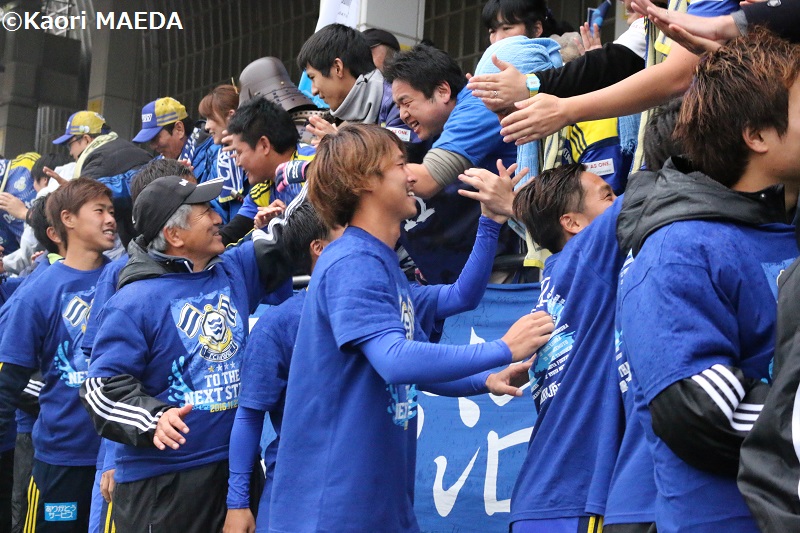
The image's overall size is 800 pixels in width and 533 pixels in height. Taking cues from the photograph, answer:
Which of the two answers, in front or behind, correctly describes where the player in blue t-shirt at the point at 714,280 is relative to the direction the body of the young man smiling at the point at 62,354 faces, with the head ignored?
in front

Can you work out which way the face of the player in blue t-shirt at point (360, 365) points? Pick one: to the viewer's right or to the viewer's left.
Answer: to the viewer's right

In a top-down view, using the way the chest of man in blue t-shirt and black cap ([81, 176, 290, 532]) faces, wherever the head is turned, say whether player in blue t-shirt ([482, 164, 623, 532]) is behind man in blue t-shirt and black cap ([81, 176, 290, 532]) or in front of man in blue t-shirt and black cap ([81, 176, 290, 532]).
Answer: in front

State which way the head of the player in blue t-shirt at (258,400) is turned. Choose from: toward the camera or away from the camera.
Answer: away from the camera

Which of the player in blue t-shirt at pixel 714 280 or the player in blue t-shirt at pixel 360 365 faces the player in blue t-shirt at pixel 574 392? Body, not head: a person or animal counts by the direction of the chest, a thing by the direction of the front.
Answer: the player in blue t-shirt at pixel 360 365

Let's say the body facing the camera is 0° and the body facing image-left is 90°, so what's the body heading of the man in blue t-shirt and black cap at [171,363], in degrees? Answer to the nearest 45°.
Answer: approximately 315°

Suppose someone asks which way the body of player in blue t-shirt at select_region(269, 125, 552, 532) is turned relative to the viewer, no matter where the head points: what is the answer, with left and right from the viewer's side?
facing to the right of the viewer
